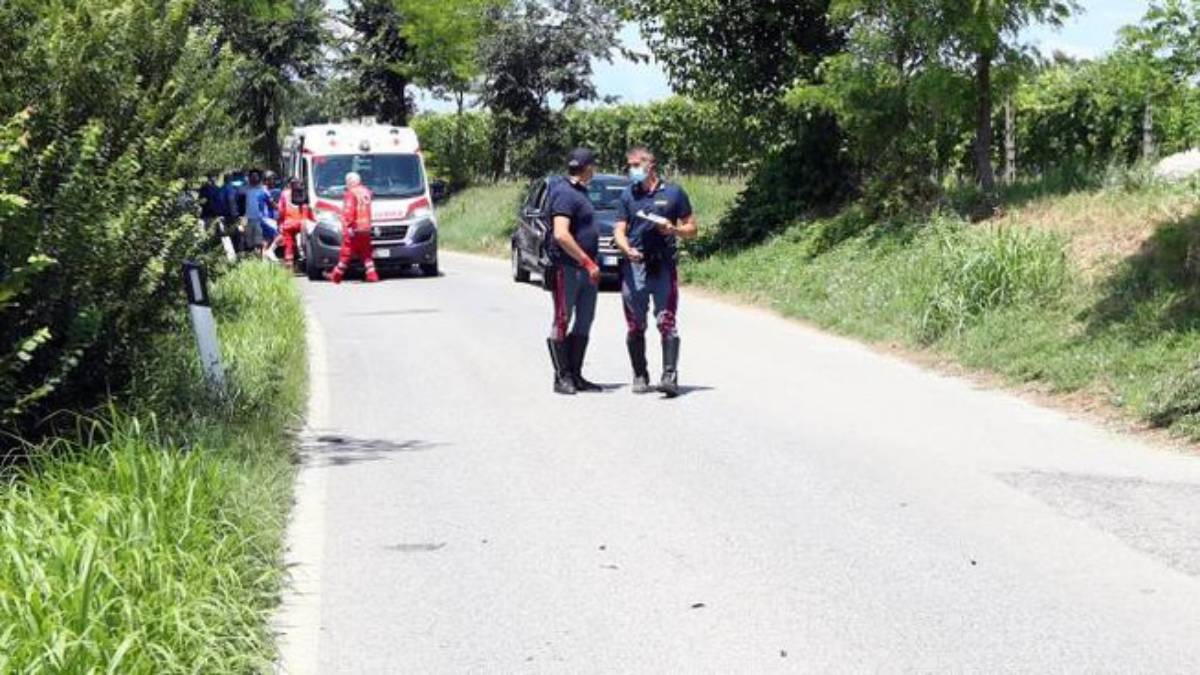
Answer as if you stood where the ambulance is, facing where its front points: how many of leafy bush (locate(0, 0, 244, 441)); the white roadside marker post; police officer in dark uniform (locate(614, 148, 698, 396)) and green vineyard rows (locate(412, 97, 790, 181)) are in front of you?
3

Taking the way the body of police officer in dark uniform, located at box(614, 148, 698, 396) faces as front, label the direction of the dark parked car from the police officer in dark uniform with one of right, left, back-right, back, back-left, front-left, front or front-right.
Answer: back-right

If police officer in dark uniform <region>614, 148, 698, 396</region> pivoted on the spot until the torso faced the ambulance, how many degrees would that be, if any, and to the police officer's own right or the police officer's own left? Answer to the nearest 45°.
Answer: approximately 135° to the police officer's own right

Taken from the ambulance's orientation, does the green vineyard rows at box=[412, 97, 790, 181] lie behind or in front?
behind

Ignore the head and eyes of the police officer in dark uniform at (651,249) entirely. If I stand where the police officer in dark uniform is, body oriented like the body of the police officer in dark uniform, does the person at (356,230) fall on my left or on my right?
on my right

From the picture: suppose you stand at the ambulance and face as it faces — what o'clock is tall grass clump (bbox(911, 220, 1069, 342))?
The tall grass clump is roughly at 11 o'clock from the ambulance.

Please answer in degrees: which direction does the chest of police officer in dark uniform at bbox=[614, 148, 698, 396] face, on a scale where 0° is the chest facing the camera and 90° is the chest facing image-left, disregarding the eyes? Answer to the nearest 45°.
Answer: approximately 45°
